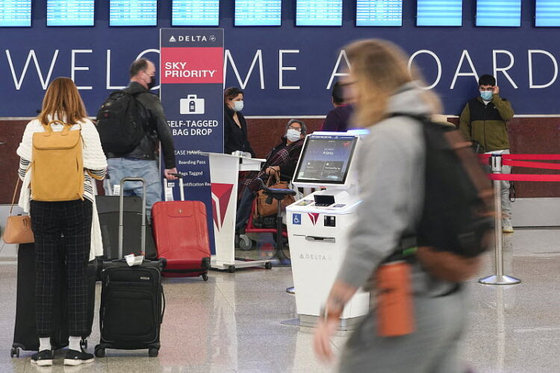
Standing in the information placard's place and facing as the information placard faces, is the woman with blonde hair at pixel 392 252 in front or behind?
in front

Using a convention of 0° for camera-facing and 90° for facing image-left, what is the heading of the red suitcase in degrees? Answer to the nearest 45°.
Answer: approximately 0°

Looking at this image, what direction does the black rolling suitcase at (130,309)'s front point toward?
toward the camera

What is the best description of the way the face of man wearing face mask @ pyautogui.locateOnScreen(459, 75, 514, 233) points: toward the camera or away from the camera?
toward the camera

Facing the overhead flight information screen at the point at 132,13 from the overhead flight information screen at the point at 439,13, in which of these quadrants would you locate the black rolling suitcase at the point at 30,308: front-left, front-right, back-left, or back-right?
front-left

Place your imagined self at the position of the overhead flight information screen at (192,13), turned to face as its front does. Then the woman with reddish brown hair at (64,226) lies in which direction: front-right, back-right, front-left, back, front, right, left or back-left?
front

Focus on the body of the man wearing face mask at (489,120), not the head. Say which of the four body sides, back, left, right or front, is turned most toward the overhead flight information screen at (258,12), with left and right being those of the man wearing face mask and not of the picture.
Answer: right

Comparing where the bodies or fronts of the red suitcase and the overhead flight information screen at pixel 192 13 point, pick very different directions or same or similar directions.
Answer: same or similar directions

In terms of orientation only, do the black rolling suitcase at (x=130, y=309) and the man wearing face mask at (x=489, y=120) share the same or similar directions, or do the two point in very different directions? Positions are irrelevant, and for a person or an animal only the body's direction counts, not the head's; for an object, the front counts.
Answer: same or similar directions

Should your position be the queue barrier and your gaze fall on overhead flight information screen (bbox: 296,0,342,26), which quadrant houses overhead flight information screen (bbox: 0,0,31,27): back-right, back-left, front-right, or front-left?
front-left

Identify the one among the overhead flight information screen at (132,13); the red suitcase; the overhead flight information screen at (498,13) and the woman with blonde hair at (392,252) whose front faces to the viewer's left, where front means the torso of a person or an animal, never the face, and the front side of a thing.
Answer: the woman with blonde hair

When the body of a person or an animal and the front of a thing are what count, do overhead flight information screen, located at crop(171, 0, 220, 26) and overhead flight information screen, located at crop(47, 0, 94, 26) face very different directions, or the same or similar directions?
same or similar directions

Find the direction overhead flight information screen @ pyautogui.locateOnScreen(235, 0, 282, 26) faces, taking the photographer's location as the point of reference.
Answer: facing the viewer

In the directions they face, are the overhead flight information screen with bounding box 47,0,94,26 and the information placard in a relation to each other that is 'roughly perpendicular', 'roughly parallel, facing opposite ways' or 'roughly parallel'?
roughly parallel

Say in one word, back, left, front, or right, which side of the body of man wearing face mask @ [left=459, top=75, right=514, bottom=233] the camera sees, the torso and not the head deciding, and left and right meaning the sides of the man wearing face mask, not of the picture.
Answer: front

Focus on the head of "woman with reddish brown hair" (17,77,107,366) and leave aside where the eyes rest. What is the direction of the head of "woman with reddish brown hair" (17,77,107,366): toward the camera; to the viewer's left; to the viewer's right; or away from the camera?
away from the camera
